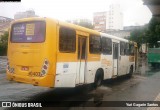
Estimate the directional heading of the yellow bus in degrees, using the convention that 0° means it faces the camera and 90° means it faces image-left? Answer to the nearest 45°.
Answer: approximately 225°
